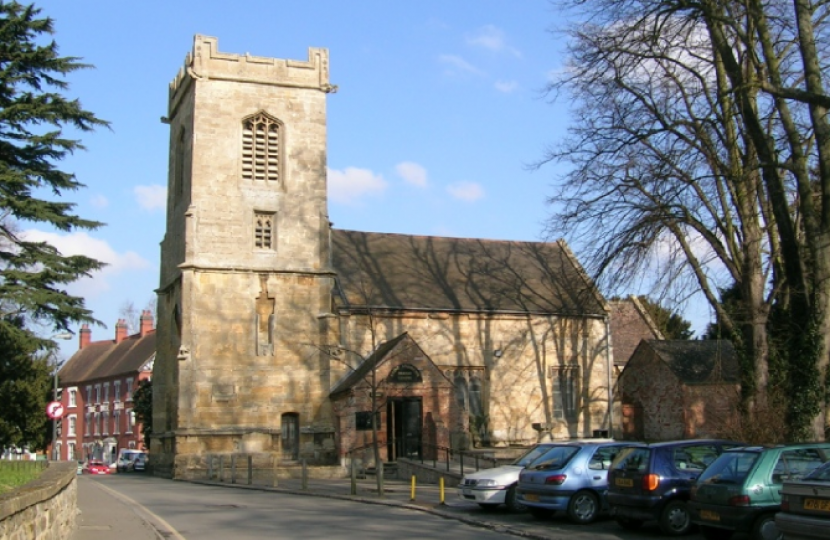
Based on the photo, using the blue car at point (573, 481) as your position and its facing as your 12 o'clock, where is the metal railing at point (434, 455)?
The metal railing is roughly at 10 o'clock from the blue car.

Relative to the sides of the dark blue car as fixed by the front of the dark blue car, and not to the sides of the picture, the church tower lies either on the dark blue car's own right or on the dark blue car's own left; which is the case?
on the dark blue car's own left

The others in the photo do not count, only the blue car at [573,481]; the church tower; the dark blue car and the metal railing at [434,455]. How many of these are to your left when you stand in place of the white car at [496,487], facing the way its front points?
2

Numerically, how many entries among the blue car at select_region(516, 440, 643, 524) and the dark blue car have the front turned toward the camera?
0

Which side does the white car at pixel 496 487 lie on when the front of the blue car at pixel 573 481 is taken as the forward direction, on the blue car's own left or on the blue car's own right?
on the blue car's own left

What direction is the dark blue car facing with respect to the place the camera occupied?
facing away from the viewer and to the right of the viewer

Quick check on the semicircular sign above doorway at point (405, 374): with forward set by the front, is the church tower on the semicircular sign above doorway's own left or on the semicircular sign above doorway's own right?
on the semicircular sign above doorway's own right

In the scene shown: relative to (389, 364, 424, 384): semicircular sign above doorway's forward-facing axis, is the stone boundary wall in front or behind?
in front
